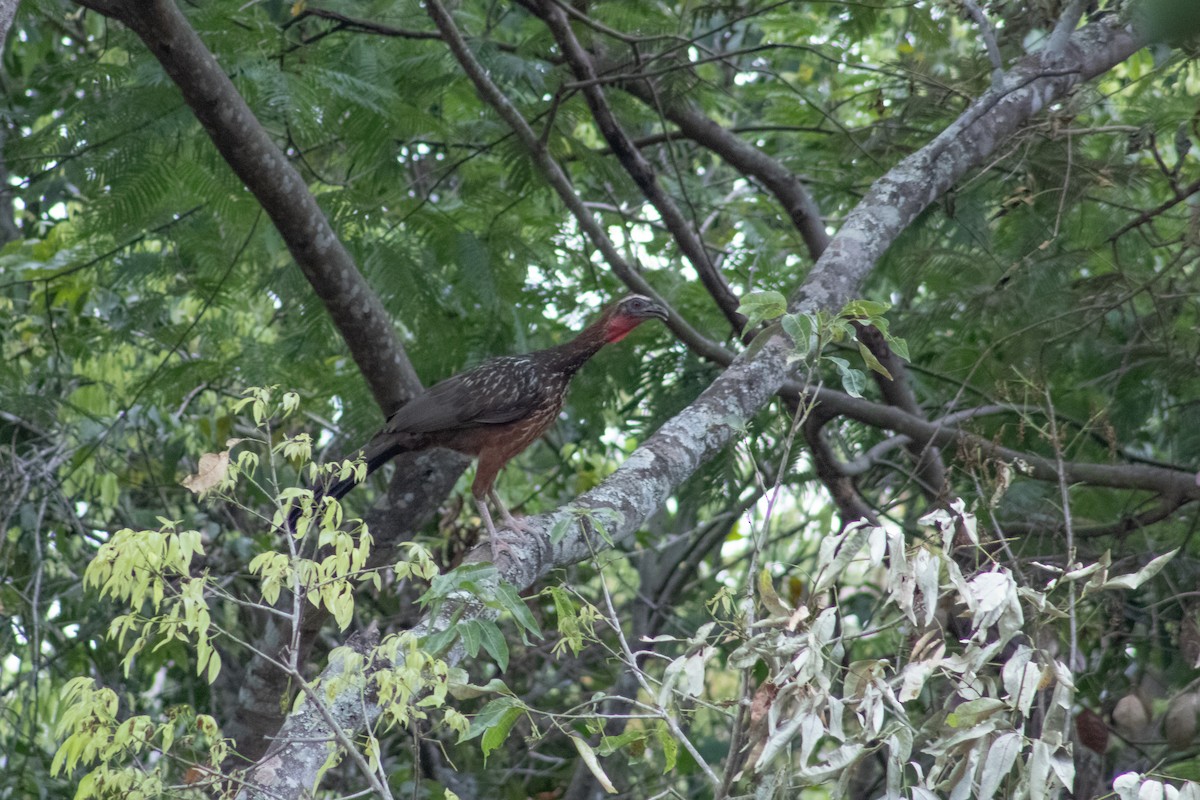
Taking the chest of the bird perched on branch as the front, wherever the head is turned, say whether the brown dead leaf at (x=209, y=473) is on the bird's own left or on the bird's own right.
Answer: on the bird's own right

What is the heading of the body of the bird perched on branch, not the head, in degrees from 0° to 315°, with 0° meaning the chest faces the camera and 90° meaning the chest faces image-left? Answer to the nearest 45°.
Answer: approximately 270°
